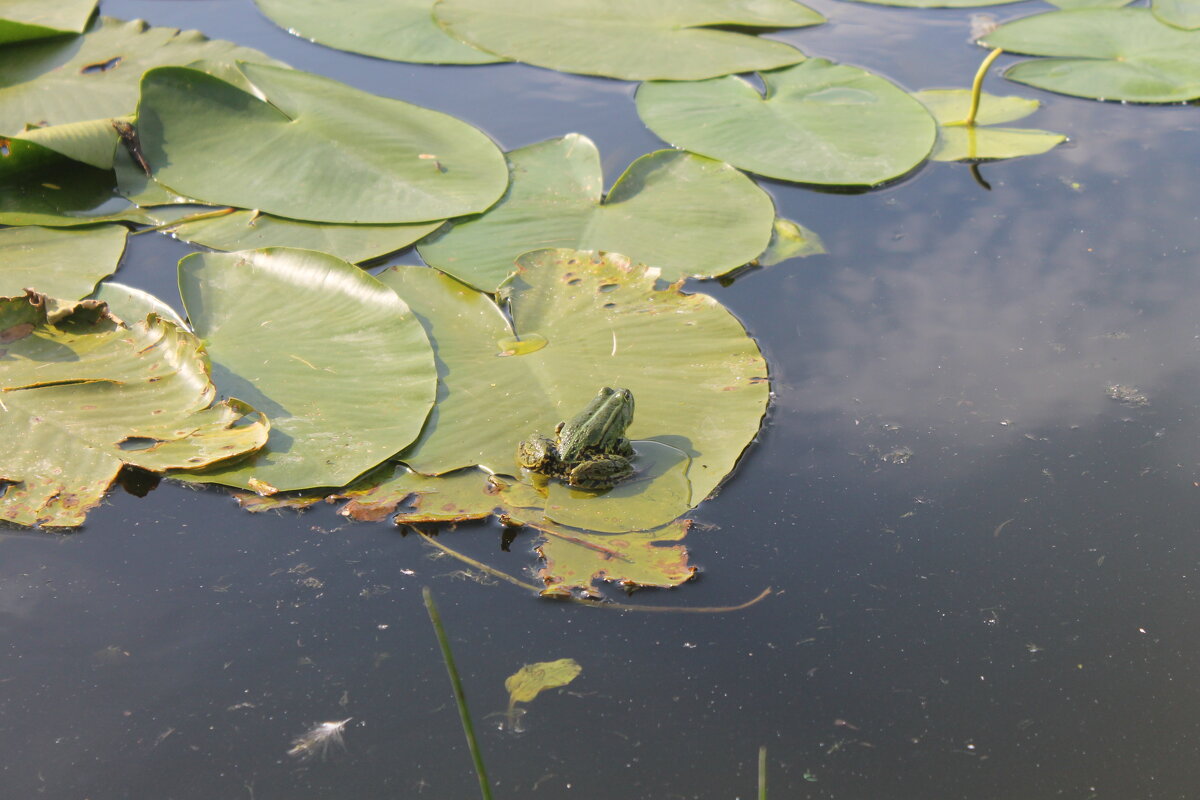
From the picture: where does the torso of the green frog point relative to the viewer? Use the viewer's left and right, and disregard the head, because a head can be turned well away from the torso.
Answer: facing away from the viewer and to the right of the viewer

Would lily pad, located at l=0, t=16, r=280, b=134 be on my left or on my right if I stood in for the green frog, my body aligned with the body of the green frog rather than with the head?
on my left

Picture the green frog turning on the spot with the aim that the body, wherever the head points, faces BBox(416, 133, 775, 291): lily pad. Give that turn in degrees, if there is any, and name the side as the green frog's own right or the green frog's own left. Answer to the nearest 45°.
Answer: approximately 45° to the green frog's own left

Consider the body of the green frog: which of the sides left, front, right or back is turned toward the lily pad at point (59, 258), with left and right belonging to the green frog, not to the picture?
left

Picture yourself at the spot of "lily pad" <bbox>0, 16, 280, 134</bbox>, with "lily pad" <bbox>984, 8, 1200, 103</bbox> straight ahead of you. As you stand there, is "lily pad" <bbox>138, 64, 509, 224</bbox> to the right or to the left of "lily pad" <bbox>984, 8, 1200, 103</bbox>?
right

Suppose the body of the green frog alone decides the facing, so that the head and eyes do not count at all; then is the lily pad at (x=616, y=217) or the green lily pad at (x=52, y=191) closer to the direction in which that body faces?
the lily pad

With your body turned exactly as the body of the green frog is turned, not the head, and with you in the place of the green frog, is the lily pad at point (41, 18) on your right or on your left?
on your left

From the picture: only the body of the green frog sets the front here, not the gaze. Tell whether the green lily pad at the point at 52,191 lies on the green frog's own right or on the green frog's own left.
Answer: on the green frog's own left
